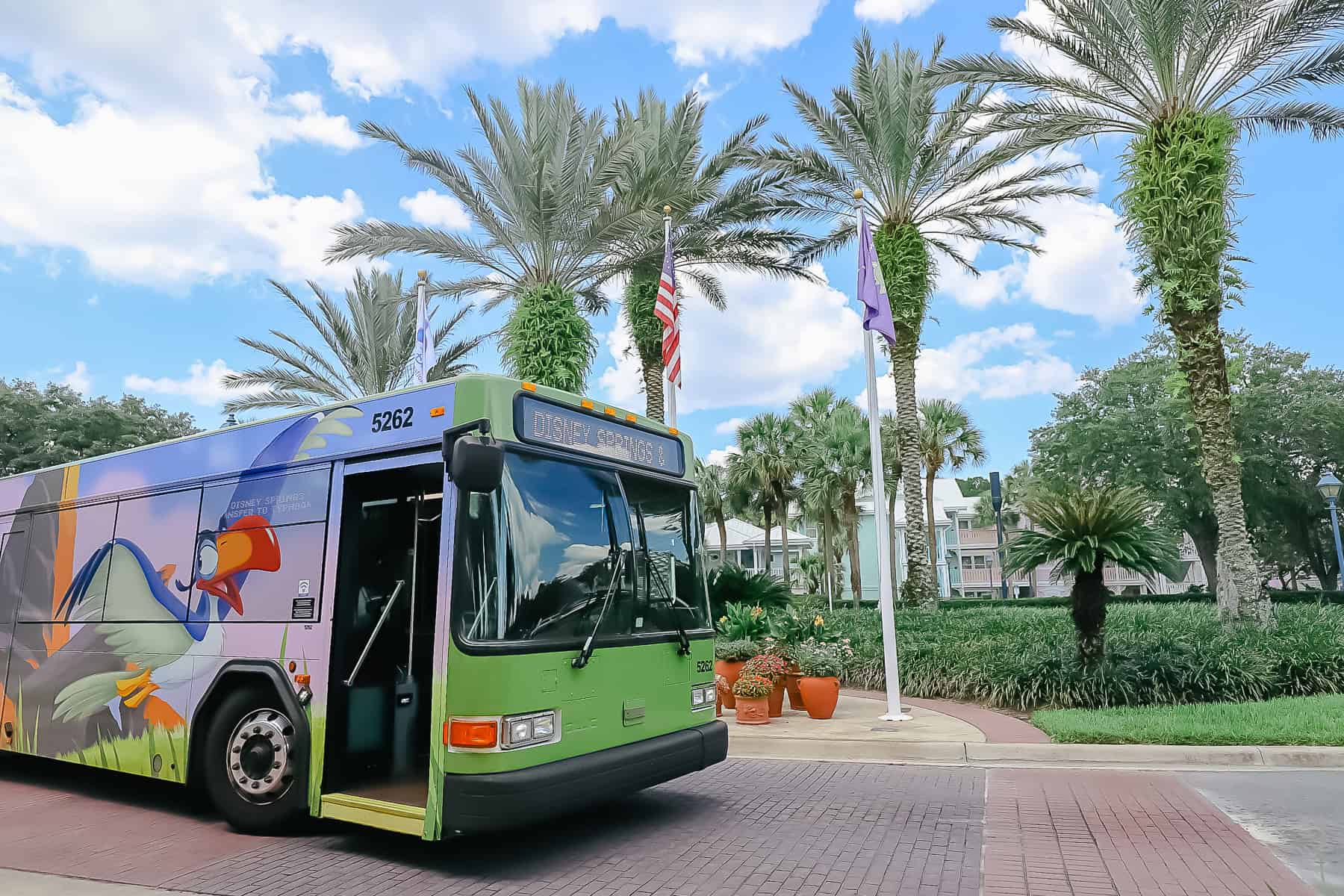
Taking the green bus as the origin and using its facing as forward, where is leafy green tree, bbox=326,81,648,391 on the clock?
The leafy green tree is roughly at 8 o'clock from the green bus.

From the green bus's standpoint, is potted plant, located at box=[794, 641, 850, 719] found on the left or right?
on its left

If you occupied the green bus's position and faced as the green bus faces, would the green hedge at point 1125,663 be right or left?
on its left

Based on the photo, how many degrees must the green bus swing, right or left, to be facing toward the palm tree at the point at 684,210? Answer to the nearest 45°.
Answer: approximately 90° to its left

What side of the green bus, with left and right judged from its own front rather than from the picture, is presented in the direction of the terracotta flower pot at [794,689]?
left

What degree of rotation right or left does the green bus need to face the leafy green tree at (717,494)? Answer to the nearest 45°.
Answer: approximately 90° to its left

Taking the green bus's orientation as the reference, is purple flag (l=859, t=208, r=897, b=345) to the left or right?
on its left

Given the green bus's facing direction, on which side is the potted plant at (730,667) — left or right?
on its left

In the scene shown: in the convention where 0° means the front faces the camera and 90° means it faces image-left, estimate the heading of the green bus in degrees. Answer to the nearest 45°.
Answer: approximately 315°

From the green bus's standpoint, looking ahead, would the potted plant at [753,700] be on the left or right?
on its left

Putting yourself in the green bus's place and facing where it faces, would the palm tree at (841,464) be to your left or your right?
on your left

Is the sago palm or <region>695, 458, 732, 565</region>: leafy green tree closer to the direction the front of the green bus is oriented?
the sago palm

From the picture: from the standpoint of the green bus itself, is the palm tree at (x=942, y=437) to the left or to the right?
on its left

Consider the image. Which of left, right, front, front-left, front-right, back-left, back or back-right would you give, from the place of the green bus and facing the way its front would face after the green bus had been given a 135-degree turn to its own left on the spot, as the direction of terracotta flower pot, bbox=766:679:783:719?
front-right

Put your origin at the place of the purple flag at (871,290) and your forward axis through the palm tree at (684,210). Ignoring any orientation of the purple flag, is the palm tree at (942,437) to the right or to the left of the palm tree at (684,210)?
right
